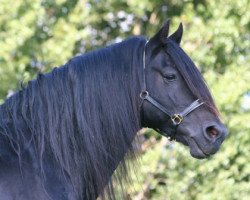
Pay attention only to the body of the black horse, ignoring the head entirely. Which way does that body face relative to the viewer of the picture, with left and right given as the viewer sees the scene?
facing to the right of the viewer
